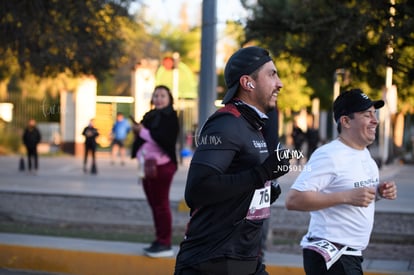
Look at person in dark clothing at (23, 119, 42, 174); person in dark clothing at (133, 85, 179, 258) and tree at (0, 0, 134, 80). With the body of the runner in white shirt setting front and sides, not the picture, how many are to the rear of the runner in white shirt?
3

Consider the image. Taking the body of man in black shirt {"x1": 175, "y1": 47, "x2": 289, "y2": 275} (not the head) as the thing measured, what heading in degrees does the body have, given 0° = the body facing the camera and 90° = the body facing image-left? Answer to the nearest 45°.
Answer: approximately 270°

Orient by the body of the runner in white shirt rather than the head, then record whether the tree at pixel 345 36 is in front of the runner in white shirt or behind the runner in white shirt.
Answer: behind

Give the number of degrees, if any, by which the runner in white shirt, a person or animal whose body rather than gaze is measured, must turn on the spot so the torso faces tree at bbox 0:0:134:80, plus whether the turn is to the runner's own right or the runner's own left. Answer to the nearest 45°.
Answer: approximately 180°

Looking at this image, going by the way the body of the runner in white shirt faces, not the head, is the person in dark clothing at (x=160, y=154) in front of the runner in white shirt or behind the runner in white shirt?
behind

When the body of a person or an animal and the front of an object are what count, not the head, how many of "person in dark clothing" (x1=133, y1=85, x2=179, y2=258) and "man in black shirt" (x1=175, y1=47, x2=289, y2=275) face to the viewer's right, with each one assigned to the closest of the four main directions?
1

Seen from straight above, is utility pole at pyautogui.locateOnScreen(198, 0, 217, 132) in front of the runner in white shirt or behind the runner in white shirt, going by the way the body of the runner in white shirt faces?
behind

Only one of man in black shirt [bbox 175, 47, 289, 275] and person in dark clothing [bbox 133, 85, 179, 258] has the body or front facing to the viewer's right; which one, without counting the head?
the man in black shirt

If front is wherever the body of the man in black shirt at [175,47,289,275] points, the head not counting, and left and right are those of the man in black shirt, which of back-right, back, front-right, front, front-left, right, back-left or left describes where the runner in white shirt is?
front-left
